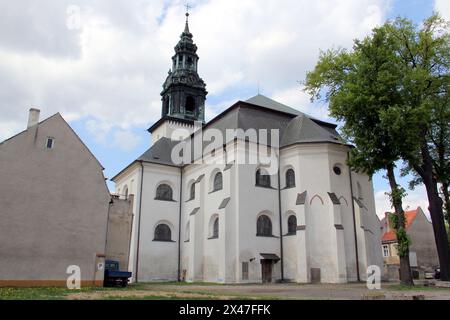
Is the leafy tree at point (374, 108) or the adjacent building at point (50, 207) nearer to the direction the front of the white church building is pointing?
the adjacent building

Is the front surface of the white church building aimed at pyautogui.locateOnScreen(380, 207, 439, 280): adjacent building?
no

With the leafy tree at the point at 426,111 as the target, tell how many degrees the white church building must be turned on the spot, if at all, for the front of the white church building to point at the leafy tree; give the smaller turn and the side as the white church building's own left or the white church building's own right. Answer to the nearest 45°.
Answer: approximately 180°

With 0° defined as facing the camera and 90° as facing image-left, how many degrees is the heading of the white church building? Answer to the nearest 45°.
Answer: approximately 135°

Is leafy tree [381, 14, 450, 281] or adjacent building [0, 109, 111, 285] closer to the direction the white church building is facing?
the adjacent building

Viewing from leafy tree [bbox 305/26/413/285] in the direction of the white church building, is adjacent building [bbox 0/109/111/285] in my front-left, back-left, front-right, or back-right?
front-left

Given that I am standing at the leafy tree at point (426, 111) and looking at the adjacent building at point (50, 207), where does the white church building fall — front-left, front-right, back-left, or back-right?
front-right

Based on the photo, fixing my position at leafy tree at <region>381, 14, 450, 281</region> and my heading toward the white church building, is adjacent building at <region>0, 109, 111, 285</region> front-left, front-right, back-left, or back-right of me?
front-left
